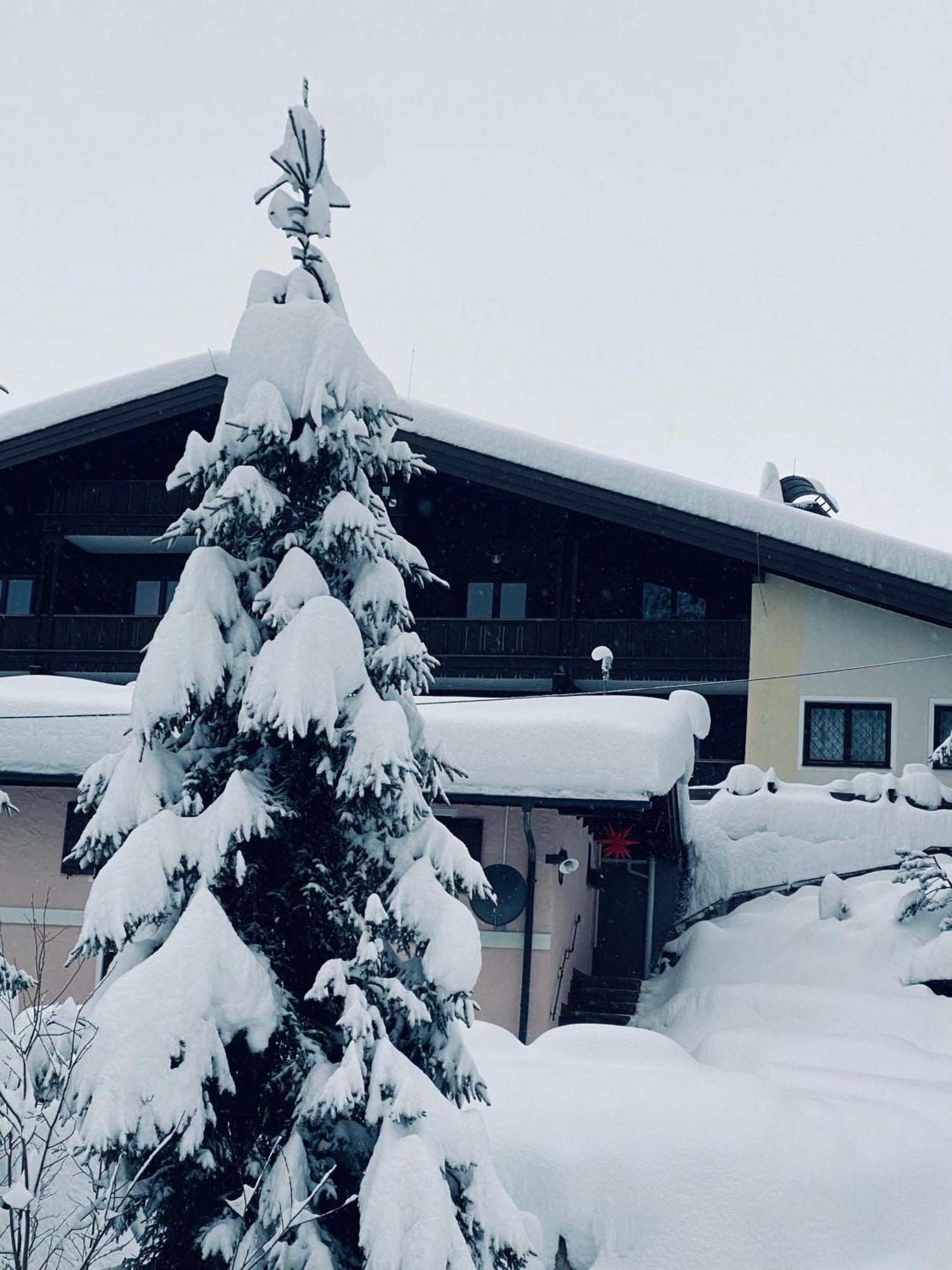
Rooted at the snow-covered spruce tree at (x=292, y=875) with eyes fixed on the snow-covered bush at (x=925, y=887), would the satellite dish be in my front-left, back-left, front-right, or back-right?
front-left

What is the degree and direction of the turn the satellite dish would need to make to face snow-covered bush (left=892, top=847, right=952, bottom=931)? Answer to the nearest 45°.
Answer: approximately 90° to its left

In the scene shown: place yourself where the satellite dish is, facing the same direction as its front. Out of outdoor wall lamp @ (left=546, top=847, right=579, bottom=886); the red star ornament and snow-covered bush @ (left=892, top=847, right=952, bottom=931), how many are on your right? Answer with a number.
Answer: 0

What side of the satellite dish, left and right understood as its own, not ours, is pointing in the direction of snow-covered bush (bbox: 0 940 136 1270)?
front

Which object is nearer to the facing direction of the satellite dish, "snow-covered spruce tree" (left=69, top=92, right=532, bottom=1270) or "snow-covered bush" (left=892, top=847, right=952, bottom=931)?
the snow-covered spruce tree

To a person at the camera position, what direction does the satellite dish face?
facing the viewer

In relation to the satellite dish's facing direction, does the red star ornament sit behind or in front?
behind

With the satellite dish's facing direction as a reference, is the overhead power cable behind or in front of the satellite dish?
behind

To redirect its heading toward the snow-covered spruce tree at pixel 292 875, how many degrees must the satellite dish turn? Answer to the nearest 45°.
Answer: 0° — it already faces it

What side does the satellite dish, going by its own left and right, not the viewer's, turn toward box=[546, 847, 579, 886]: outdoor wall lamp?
left

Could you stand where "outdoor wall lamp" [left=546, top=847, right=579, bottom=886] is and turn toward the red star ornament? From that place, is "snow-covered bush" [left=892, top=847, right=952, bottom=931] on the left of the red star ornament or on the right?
right
